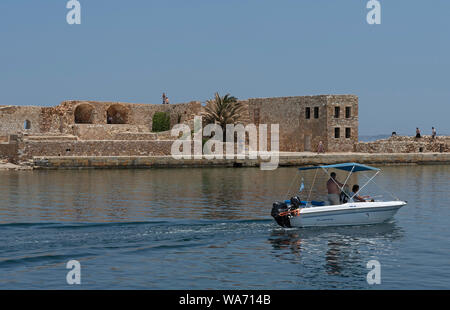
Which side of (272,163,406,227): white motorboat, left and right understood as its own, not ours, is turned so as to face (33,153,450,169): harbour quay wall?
left

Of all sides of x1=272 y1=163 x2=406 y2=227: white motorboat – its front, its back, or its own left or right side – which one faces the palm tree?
left

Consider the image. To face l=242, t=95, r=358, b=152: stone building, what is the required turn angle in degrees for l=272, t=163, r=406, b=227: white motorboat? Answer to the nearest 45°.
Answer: approximately 90° to its left

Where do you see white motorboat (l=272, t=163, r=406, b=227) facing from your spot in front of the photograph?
facing to the right of the viewer

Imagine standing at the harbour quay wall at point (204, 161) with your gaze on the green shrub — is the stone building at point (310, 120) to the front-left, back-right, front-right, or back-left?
front-right

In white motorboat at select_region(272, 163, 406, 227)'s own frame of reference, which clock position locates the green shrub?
The green shrub is roughly at 8 o'clock from the white motorboat.

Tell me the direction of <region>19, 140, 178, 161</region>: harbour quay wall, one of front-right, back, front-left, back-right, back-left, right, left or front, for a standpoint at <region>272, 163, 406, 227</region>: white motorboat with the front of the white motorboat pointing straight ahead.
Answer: back-left

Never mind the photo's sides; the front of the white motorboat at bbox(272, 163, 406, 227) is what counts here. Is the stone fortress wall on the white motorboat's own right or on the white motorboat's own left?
on the white motorboat's own left
